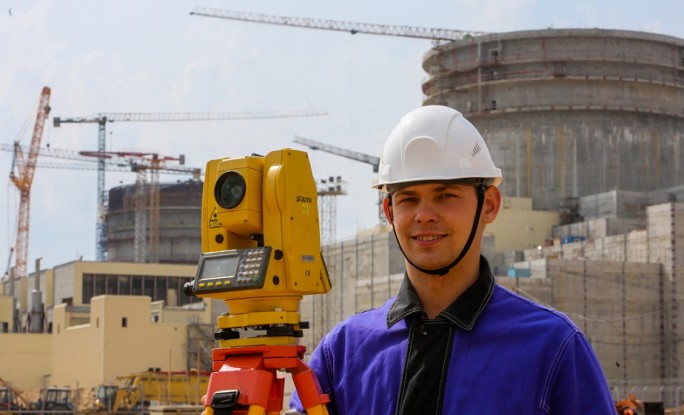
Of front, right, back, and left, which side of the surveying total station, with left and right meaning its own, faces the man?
left

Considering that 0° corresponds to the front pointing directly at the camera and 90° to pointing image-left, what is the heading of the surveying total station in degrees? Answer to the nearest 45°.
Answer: approximately 45°
